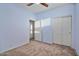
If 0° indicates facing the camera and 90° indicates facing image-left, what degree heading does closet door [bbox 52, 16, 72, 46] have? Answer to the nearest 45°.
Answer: approximately 45°
